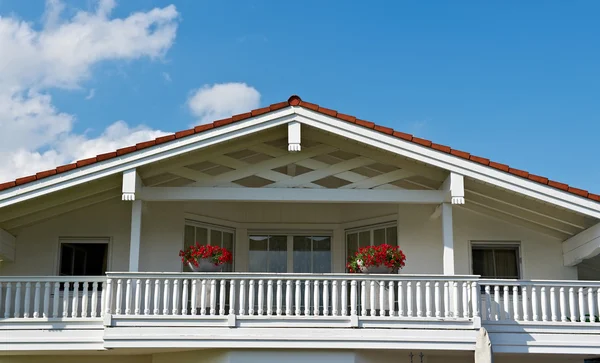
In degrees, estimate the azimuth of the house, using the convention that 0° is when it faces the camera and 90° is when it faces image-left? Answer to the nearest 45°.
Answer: approximately 0°
